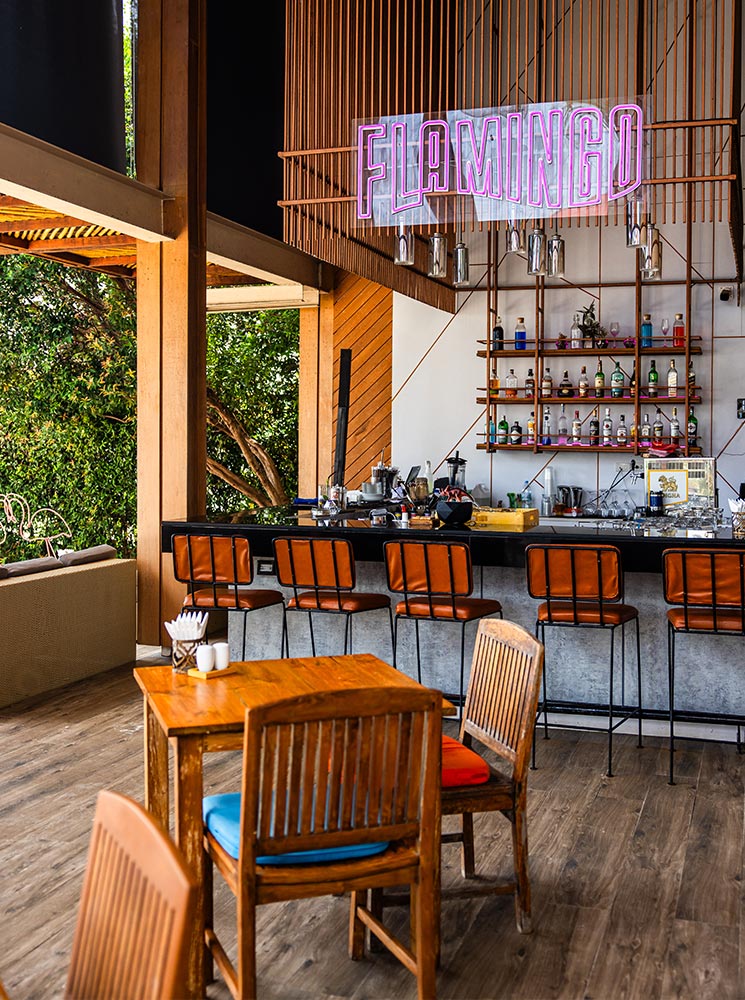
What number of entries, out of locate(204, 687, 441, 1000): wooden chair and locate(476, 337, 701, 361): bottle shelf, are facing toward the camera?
1

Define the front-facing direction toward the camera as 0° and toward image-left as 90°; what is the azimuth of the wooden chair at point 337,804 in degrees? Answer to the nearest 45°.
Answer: approximately 135°

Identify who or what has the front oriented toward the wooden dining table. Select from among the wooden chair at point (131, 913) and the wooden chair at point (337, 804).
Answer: the wooden chair at point (337, 804)

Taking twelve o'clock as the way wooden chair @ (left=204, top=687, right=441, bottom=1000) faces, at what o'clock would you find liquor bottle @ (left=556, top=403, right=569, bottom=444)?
The liquor bottle is roughly at 2 o'clock from the wooden chair.

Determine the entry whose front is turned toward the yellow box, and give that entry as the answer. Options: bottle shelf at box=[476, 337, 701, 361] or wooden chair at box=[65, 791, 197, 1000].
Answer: the bottle shelf

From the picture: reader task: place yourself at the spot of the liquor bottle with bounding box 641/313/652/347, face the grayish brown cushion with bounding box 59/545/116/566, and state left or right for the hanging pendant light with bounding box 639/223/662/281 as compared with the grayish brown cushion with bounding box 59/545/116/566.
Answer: left
